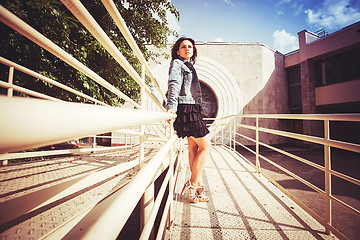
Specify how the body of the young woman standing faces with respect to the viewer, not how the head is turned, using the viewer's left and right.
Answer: facing the viewer and to the right of the viewer

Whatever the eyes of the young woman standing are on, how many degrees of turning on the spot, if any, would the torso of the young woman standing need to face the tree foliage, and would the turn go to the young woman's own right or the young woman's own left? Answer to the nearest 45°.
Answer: approximately 180°
